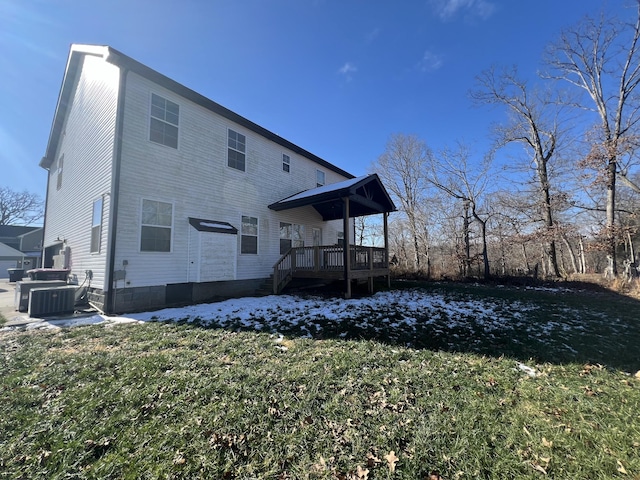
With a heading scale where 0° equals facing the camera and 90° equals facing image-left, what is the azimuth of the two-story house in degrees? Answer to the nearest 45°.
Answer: approximately 135°

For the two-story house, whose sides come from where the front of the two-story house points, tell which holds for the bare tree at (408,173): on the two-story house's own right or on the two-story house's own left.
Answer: on the two-story house's own right

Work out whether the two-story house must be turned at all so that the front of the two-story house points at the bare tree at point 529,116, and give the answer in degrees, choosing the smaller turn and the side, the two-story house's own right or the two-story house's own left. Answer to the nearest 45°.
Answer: approximately 135° to the two-story house's own right

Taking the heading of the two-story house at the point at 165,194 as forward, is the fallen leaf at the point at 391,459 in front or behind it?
behind
